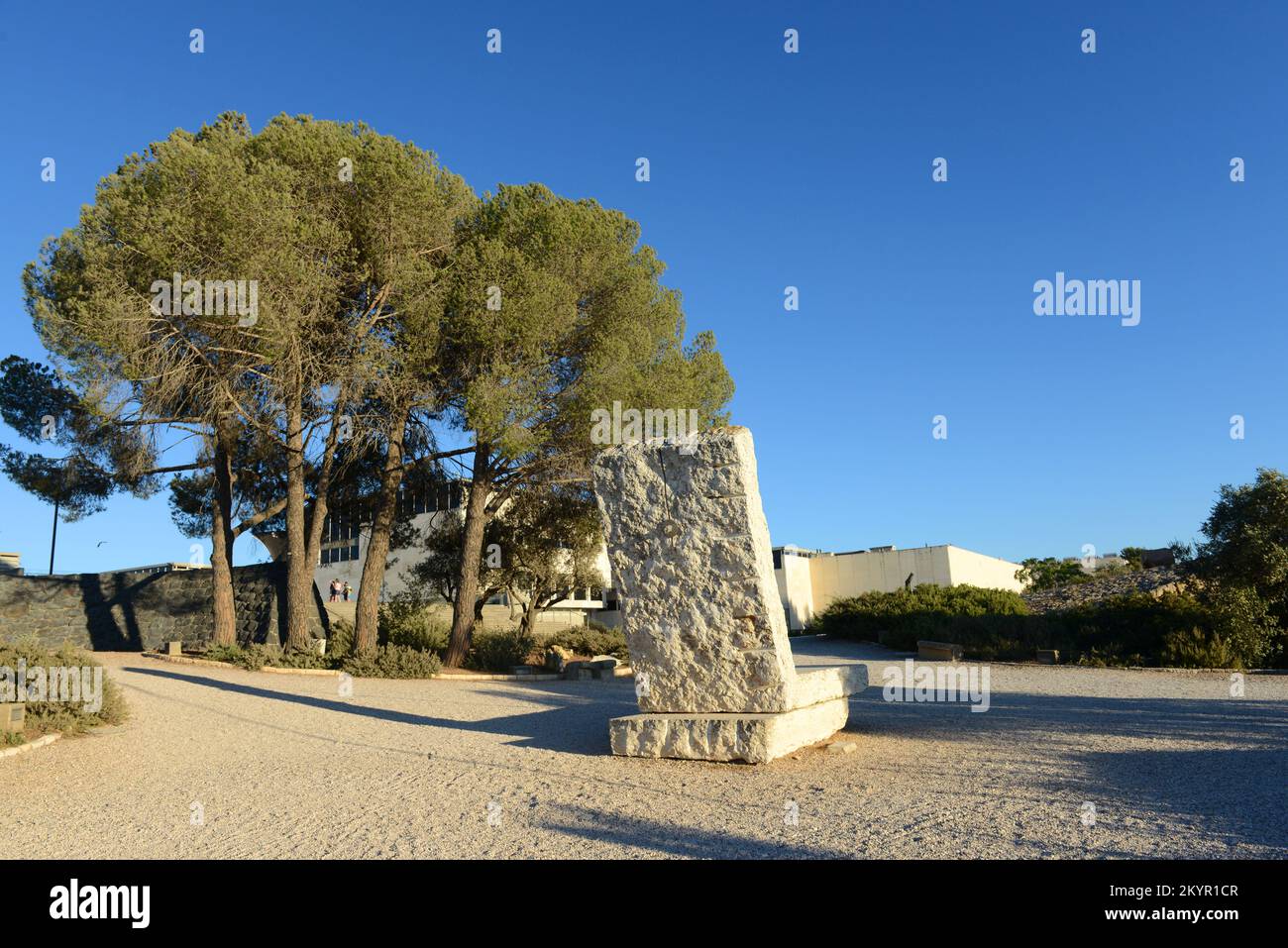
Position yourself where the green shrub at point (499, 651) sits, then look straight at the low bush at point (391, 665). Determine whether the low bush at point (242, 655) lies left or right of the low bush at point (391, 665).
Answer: right
